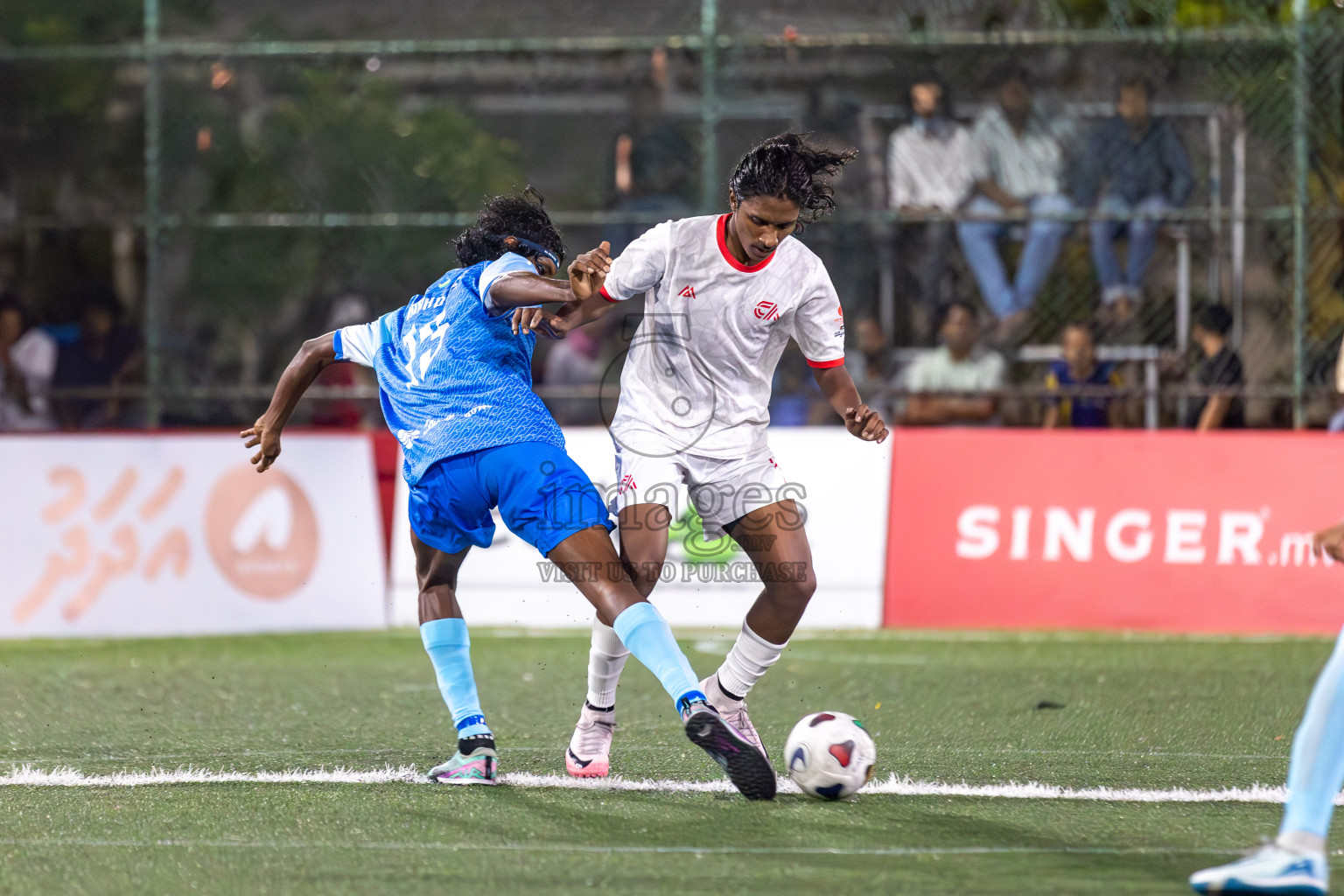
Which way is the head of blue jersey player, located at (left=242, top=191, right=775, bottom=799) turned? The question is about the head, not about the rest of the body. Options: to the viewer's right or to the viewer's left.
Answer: to the viewer's right

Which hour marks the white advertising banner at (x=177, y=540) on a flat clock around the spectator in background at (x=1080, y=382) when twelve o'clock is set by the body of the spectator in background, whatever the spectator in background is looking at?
The white advertising banner is roughly at 2 o'clock from the spectator in background.

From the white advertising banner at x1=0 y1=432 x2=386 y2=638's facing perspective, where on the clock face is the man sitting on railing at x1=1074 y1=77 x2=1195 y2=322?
The man sitting on railing is roughly at 9 o'clock from the white advertising banner.

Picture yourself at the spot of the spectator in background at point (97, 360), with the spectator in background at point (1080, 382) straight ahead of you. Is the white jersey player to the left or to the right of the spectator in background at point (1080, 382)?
right

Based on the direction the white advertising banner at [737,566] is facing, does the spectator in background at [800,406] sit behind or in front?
behind

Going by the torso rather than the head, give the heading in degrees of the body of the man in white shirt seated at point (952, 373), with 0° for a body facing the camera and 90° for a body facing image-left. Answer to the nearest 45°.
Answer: approximately 0°

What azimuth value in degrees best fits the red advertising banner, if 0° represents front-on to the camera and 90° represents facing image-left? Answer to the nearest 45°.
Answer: approximately 0°
